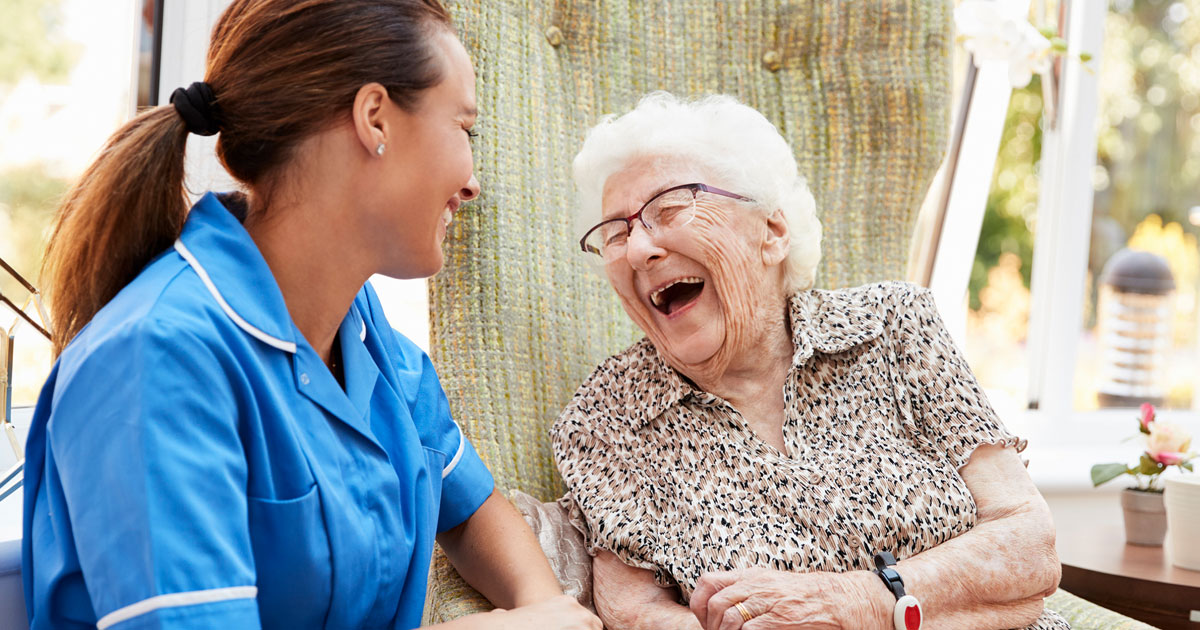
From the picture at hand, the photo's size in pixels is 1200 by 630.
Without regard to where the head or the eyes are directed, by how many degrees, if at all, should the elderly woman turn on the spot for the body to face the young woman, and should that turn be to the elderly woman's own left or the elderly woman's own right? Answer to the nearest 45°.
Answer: approximately 45° to the elderly woman's own right

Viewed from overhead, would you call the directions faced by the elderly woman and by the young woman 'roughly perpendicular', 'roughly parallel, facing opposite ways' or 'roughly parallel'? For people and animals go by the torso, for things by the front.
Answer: roughly perpendicular

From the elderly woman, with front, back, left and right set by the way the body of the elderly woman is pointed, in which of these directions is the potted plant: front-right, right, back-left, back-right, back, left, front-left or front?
back-left

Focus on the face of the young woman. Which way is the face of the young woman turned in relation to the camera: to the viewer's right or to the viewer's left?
to the viewer's right

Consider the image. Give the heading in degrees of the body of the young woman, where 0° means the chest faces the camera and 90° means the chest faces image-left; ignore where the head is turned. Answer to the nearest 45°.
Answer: approximately 315°

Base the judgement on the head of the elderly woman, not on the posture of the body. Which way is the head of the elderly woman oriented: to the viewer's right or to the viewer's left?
to the viewer's left

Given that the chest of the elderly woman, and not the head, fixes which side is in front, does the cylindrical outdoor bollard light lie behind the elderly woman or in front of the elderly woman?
behind

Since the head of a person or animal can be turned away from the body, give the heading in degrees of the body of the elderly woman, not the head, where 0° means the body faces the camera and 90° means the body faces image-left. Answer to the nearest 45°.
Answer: approximately 0°
